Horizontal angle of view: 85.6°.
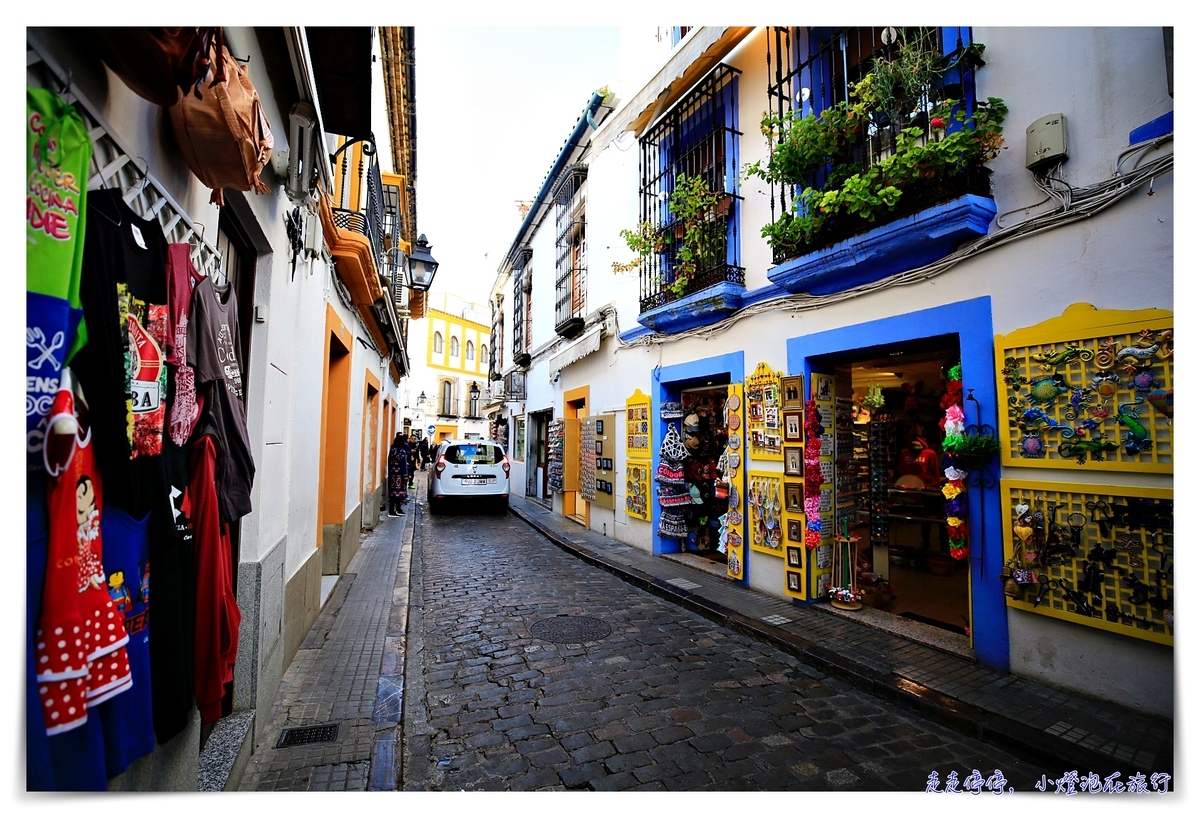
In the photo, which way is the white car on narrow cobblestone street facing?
away from the camera

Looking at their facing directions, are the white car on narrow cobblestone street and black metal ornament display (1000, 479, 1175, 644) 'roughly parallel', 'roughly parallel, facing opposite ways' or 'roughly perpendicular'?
roughly perpendicular

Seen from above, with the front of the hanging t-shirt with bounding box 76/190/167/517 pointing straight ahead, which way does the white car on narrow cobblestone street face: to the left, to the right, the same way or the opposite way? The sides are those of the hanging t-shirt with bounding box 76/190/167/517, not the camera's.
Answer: to the left

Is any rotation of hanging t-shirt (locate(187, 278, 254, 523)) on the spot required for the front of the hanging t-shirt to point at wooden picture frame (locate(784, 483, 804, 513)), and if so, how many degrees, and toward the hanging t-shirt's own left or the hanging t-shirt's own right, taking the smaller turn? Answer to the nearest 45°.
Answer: approximately 45° to the hanging t-shirt's own left

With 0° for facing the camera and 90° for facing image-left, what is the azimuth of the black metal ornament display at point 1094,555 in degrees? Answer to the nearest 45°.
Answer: approximately 45°

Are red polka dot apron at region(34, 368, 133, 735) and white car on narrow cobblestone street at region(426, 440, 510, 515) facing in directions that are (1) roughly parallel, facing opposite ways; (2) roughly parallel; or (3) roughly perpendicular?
roughly perpendicular

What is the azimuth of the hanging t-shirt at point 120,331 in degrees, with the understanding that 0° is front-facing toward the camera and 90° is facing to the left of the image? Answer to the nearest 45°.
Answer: approximately 315°

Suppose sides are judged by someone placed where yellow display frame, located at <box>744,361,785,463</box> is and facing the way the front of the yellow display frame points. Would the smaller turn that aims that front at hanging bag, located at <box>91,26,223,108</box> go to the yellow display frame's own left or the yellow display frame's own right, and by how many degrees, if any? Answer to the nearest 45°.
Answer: approximately 45° to the yellow display frame's own left

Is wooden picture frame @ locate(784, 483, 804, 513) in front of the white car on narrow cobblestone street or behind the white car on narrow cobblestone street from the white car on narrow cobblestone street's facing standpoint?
behind

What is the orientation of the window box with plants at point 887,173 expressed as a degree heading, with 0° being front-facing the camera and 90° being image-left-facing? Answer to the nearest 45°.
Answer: approximately 45°

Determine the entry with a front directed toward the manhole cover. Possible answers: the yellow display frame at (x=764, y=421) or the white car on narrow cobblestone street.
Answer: the yellow display frame

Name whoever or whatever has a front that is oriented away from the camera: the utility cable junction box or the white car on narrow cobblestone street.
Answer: the white car on narrow cobblestone street

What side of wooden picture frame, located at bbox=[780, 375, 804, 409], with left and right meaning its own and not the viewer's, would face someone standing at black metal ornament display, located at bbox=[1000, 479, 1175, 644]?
left
